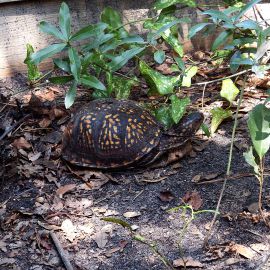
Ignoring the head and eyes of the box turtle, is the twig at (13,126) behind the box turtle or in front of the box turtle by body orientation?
behind

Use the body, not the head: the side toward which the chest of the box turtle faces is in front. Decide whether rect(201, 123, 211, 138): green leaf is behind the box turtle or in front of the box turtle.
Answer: in front

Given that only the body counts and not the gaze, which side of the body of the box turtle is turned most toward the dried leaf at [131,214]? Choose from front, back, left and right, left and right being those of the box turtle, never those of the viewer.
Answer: right

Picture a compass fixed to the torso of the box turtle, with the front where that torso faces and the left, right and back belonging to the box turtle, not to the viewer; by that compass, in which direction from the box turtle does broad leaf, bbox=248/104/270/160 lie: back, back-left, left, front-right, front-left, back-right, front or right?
front-right

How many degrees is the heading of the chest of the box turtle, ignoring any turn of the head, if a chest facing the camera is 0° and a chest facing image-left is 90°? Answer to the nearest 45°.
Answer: approximately 270°

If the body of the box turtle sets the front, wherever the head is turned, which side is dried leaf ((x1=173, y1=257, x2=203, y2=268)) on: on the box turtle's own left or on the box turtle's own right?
on the box turtle's own right
